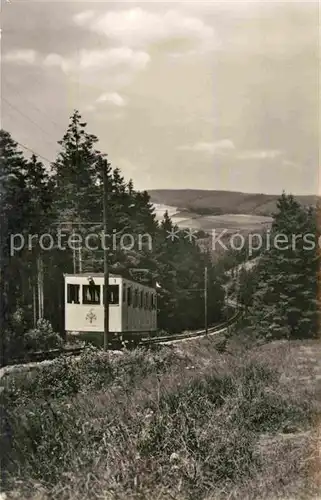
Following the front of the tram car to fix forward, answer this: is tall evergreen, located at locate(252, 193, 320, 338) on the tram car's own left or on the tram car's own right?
on the tram car's own left

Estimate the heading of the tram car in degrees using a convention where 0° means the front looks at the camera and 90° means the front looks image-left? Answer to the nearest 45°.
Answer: approximately 45°
